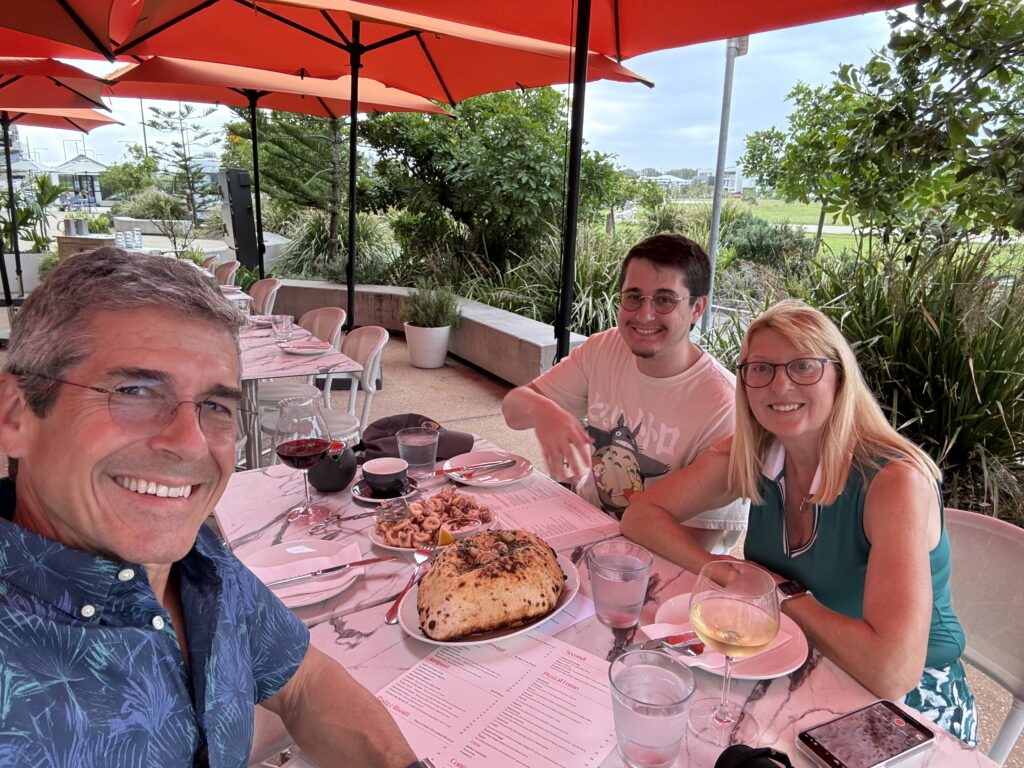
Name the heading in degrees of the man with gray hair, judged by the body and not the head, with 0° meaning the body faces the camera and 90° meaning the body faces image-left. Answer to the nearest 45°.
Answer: approximately 315°

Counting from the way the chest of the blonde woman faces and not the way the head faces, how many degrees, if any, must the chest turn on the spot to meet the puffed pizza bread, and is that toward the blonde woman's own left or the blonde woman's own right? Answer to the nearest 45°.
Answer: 0° — they already face it

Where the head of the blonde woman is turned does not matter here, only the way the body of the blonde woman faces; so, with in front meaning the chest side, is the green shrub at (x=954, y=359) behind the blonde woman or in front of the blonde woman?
behind

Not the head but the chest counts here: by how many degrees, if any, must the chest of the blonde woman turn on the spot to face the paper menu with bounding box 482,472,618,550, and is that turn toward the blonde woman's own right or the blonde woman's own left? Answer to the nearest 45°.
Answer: approximately 45° to the blonde woman's own right

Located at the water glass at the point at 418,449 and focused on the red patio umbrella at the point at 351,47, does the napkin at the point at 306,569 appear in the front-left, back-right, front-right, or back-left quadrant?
back-left

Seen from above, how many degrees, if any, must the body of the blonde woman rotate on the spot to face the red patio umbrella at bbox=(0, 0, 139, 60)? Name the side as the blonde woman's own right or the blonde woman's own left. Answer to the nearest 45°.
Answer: approximately 45° to the blonde woman's own right

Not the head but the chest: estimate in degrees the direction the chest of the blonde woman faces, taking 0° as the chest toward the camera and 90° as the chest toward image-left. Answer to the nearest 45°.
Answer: approximately 45°

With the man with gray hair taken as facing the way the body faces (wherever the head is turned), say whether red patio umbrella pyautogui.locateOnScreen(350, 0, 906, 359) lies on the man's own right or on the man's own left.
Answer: on the man's own left

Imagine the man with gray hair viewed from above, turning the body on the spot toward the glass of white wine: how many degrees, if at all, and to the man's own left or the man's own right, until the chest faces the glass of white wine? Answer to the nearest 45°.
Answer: approximately 45° to the man's own left

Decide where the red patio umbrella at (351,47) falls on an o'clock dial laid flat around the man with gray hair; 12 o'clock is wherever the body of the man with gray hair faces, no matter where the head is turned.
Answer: The red patio umbrella is roughly at 8 o'clock from the man with gray hair.
